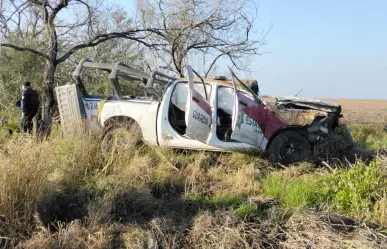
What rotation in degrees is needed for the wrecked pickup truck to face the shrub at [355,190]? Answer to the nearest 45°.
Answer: approximately 45° to its right

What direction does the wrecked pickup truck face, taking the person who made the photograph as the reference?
facing to the right of the viewer

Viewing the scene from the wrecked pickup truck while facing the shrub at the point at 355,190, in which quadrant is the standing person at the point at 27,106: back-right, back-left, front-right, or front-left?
back-right

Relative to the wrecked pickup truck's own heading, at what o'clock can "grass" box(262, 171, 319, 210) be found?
The grass is roughly at 2 o'clock from the wrecked pickup truck.

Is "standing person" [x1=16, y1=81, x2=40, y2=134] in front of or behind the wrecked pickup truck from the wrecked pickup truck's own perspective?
behind

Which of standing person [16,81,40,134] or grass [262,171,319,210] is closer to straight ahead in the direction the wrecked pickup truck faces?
the grass

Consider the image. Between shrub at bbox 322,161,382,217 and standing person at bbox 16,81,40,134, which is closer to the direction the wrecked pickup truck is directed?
the shrub
